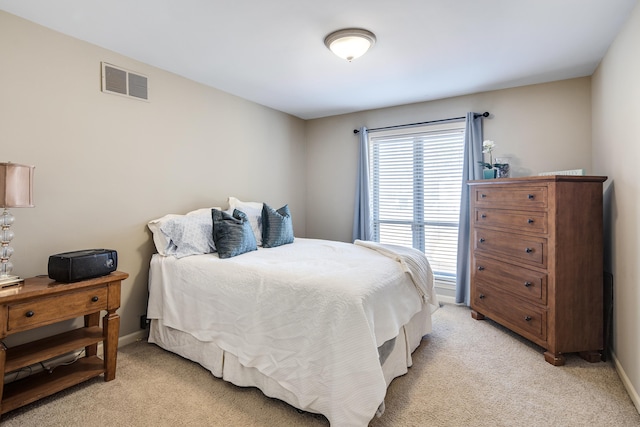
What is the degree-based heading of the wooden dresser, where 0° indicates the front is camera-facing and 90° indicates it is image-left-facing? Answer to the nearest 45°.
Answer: approximately 45°

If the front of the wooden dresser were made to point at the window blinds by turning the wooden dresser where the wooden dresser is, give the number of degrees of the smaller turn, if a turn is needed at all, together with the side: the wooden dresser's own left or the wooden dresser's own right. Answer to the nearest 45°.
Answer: approximately 90° to the wooden dresser's own right

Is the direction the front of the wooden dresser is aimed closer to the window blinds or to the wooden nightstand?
the wooden nightstand

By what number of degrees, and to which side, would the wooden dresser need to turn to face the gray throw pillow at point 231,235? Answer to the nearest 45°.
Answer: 0° — it already faces it

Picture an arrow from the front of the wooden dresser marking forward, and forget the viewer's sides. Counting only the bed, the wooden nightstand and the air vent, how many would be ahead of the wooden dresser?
3

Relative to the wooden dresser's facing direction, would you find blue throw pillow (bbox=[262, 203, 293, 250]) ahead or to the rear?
ahead

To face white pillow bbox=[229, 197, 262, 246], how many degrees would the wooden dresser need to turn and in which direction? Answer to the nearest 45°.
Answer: approximately 45° to its right

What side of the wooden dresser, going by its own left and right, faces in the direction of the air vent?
front

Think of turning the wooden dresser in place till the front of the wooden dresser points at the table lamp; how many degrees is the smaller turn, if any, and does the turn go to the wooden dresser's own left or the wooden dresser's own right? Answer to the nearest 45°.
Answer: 0° — it already faces it

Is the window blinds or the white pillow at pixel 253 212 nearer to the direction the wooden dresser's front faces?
the white pillow

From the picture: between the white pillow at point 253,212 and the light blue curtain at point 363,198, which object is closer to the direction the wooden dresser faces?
the white pillow
